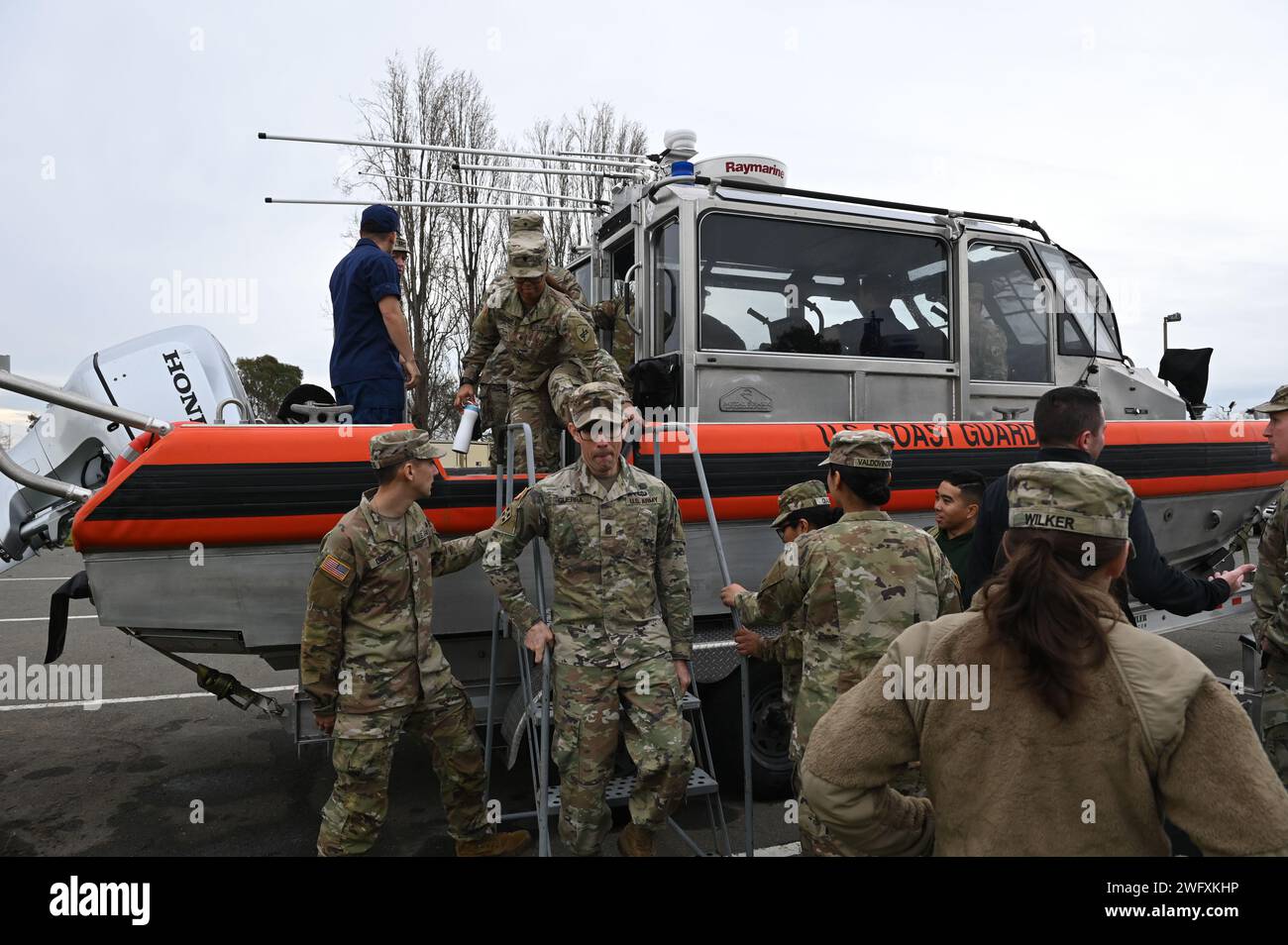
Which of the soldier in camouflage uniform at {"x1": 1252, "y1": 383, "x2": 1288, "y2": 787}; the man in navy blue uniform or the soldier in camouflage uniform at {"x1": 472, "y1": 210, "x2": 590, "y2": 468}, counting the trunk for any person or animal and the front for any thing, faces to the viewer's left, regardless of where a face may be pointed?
the soldier in camouflage uniform at {"x1": 1252, "y1": 383, "x2": 1288, "y2": 787}

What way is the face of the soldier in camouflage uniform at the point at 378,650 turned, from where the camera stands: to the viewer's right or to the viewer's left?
to the viewer's right

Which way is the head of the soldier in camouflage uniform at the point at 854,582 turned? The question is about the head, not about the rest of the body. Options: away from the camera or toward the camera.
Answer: away from the camera
